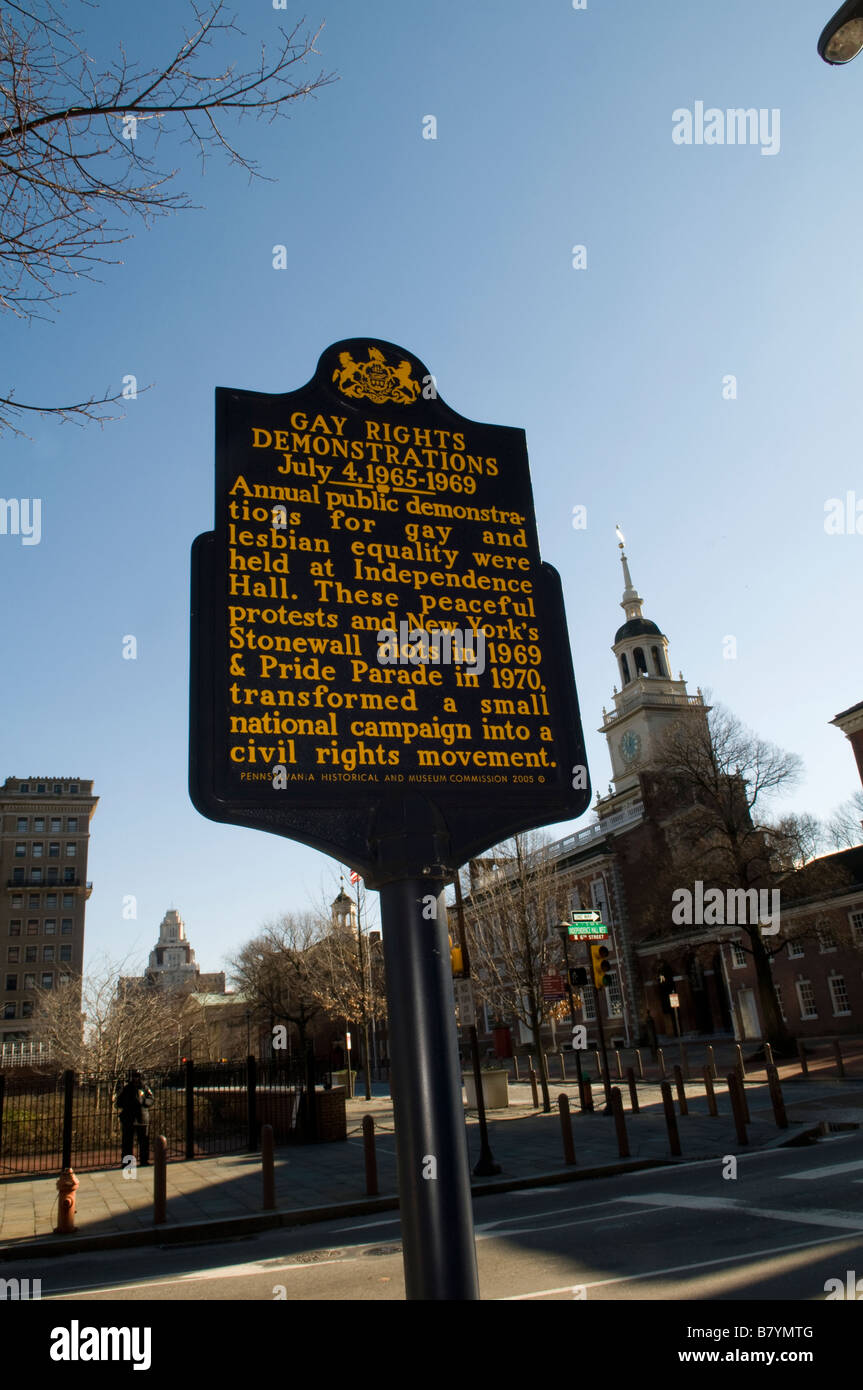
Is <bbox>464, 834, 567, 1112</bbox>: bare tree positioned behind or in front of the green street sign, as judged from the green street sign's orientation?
behind

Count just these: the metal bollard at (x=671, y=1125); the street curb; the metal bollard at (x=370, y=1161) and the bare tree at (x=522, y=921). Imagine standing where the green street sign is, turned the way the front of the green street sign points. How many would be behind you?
1

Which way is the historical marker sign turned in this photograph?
toward the camera

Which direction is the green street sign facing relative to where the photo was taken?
toward the camera

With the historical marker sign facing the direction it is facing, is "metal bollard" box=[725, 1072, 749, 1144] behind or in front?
behind

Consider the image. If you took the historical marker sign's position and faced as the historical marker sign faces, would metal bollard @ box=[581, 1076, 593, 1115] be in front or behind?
behind

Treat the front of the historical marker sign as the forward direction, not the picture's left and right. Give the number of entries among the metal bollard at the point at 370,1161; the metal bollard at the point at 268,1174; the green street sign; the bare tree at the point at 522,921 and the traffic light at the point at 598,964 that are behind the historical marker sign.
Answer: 5

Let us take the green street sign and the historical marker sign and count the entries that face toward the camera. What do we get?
2

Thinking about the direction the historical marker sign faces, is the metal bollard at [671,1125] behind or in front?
behind
